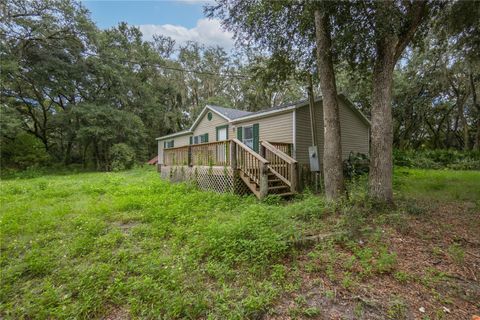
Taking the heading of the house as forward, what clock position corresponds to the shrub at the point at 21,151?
The shrub is roughly at 2 o'clock from the house.

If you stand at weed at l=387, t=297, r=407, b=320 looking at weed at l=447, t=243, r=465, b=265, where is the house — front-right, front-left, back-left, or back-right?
front-left

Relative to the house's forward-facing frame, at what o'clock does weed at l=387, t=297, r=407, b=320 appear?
The weed is roughly at 10 o'clock from the house.

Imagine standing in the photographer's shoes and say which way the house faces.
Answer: facing the viewer and to the left of the viewer

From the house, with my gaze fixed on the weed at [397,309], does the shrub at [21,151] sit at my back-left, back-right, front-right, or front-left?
back-right

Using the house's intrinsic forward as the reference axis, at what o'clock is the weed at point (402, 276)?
The weed is roughly at 10 o'clock from the house.

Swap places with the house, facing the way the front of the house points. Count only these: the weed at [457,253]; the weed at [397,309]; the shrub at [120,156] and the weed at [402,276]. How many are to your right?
1

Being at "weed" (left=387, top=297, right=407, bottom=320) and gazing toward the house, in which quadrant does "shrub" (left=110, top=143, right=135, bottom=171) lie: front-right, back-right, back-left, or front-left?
front-left

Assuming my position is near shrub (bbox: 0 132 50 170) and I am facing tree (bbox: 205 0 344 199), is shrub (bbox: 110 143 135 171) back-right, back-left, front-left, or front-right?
front-left

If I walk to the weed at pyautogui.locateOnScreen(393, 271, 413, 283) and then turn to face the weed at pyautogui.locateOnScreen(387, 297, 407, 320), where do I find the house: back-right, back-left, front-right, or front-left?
back-right

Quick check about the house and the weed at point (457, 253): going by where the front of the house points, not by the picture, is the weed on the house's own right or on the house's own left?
on the house's own left

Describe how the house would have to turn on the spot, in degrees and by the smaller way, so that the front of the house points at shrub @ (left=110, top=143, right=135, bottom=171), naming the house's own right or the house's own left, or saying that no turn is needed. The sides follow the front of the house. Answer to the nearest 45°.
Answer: approximately 90° to the house's own right
